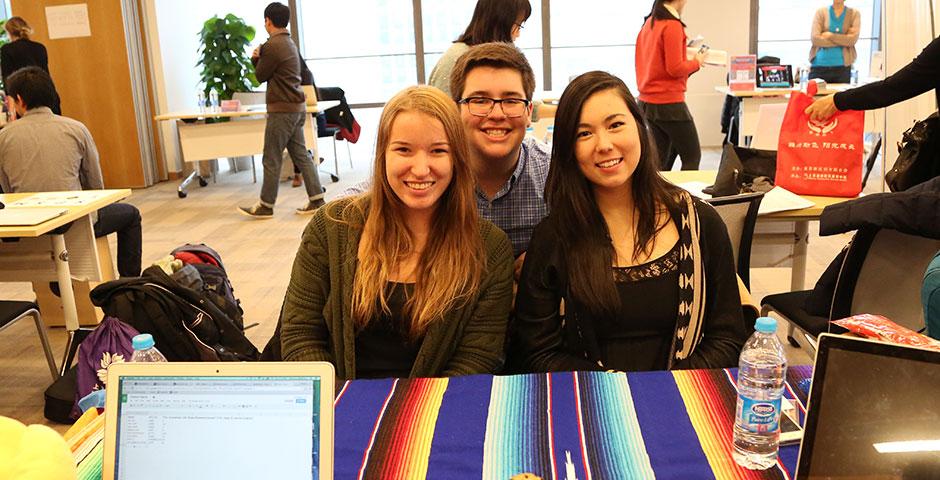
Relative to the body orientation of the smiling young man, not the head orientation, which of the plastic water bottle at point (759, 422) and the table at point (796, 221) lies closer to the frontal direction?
the plastic water bottle

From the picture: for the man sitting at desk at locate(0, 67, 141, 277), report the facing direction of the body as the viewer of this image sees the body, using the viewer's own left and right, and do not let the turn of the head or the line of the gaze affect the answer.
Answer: facing away from the viewer

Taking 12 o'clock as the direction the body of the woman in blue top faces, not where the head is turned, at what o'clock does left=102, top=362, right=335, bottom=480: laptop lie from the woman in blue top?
The laptop is roughly at 12 o'clock from the woman in blue top.

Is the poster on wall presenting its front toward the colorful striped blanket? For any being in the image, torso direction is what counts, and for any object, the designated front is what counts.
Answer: yes

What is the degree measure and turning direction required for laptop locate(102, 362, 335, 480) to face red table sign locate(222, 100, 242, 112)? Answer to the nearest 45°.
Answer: approximately 180°

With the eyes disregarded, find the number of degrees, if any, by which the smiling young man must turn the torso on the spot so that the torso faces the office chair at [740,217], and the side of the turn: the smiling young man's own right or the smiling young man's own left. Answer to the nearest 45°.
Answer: approximately 135° to the smiling young man's own left

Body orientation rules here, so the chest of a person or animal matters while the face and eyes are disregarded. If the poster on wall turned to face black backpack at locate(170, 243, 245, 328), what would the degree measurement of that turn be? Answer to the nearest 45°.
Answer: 0° — it already faces it

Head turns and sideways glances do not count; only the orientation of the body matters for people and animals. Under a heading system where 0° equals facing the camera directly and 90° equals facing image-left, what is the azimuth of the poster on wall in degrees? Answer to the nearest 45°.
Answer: approximately 0°

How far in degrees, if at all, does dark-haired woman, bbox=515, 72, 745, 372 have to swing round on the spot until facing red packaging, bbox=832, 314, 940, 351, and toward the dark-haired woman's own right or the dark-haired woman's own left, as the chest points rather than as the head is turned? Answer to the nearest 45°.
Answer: approximately 45° to the dark-haired woman's own left

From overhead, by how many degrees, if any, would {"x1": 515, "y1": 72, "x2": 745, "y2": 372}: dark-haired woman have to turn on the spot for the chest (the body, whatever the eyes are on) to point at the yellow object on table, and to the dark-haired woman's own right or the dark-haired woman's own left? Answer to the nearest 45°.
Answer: approximately 45° to the dark-haired woman's own right
